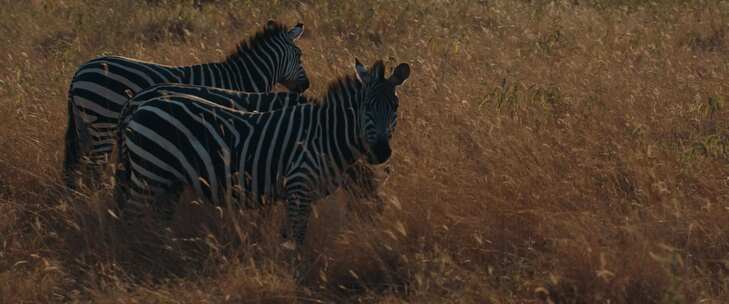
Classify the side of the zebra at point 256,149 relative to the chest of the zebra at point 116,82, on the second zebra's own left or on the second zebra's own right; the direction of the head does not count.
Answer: on the second zebra's own right

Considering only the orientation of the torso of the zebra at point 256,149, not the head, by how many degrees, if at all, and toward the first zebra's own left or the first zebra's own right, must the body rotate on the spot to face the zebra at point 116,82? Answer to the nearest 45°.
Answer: approximately 135° to the first zebra's own left

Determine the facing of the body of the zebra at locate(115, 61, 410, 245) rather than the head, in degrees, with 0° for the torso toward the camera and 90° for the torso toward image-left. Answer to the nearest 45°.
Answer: approximately 270°

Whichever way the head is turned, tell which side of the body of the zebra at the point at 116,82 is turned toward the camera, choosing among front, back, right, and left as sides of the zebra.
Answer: right

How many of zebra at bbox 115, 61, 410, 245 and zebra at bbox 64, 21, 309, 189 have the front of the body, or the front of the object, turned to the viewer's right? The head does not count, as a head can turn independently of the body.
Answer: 2
